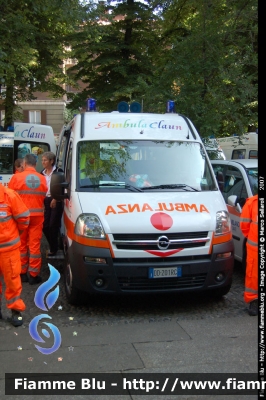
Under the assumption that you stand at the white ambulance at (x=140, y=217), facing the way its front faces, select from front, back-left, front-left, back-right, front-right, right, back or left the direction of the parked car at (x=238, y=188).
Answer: back-left

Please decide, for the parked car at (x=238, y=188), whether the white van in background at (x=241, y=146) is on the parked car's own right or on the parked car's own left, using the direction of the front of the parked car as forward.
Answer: on the parked car's own left

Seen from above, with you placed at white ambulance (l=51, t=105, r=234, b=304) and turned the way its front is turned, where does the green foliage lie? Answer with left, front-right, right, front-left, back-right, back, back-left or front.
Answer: back
